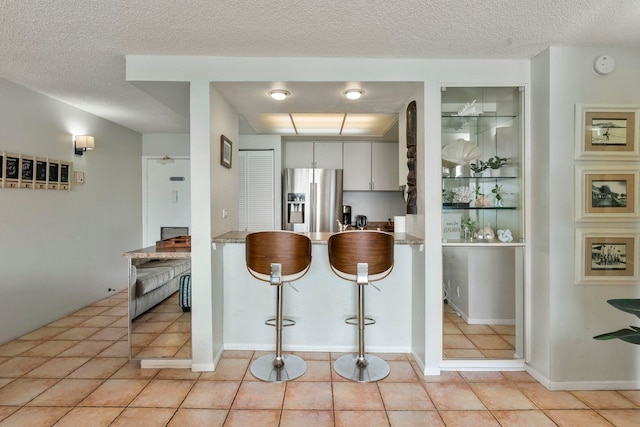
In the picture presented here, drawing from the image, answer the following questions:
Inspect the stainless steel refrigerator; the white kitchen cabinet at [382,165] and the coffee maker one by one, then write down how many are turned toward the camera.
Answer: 3

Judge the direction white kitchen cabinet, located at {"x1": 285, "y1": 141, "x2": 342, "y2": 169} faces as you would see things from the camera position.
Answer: facing the viewer

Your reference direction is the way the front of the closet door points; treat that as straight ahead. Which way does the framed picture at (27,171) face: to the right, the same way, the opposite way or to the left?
to the left

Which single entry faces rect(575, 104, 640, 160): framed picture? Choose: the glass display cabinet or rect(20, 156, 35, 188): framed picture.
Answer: rect(20, 156, 35, 188): framed picture

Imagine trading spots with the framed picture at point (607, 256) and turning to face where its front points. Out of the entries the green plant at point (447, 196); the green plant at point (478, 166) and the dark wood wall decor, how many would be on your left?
0

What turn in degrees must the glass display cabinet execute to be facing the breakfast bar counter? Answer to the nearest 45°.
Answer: approximately 90° to its right

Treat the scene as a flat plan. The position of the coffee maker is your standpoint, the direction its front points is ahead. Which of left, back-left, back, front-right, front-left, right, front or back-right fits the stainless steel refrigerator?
front-right

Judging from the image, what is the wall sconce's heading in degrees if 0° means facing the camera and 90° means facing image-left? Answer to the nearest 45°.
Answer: approximately 315°

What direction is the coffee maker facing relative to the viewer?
toward the camera

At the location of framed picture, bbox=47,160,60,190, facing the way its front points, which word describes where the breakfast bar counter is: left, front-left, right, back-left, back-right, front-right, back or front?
front

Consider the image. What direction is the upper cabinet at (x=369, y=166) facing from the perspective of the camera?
toward the camera
